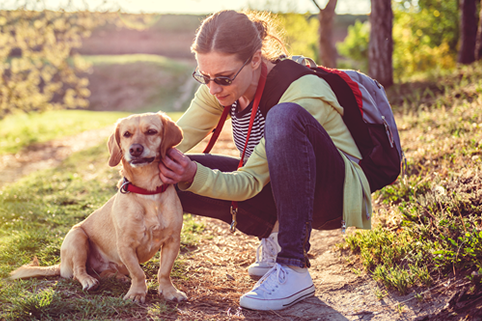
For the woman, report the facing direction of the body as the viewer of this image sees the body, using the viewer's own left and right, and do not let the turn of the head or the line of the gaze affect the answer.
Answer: facing the viewer and to the left of the viewer

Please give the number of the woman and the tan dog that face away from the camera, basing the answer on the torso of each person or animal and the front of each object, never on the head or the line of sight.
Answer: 0

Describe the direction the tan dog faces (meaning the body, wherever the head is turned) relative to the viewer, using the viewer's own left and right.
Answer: facing the viewer and to the right of the viewer

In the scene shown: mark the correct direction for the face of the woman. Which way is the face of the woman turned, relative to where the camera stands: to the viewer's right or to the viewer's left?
to the viewer's left

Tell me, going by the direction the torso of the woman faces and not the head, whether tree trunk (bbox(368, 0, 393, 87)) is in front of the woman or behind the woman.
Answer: behind

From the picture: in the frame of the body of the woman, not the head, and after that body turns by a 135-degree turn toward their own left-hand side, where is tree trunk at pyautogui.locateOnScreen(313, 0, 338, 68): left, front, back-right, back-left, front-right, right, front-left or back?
left

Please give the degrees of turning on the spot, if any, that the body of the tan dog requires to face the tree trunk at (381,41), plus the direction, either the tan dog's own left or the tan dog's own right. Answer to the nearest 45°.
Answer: approximately 90° to the tan dog's own left

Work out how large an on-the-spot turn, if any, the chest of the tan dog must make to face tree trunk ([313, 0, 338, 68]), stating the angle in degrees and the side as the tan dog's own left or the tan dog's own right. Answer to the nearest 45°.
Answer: approximately 90° to the tan dog's own left

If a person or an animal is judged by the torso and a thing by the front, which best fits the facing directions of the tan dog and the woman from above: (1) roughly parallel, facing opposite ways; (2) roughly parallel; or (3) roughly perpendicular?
roughly perpendicular

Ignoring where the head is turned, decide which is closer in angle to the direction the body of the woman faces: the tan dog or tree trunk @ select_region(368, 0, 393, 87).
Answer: the tan dog
